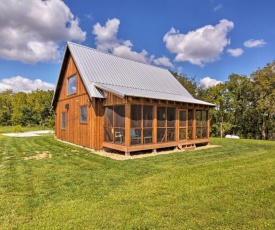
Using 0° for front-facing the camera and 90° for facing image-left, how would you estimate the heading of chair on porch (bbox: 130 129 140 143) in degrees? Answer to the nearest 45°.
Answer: approximately 315°

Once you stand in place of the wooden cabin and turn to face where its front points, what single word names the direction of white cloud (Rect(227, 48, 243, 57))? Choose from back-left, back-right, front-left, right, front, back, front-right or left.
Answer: left

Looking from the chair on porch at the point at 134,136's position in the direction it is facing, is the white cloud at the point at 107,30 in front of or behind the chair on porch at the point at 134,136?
behind

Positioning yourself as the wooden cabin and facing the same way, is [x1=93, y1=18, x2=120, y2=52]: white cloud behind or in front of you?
behind

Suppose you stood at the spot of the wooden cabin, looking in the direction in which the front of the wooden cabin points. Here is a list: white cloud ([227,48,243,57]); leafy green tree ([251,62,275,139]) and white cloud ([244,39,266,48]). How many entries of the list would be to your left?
3

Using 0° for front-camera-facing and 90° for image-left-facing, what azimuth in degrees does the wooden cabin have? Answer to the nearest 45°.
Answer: approximately 315°

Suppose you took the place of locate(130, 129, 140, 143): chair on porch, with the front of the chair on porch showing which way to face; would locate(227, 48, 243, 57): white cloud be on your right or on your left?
on your left

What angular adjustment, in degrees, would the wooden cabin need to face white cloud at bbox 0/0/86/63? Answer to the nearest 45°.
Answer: approximately 180°

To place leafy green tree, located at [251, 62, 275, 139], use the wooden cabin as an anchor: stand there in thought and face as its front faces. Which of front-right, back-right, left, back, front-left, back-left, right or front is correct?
left

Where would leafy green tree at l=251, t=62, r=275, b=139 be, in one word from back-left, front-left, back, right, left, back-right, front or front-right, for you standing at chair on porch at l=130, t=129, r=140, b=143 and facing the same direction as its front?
left

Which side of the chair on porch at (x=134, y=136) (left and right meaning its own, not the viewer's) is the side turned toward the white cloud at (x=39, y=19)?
back
